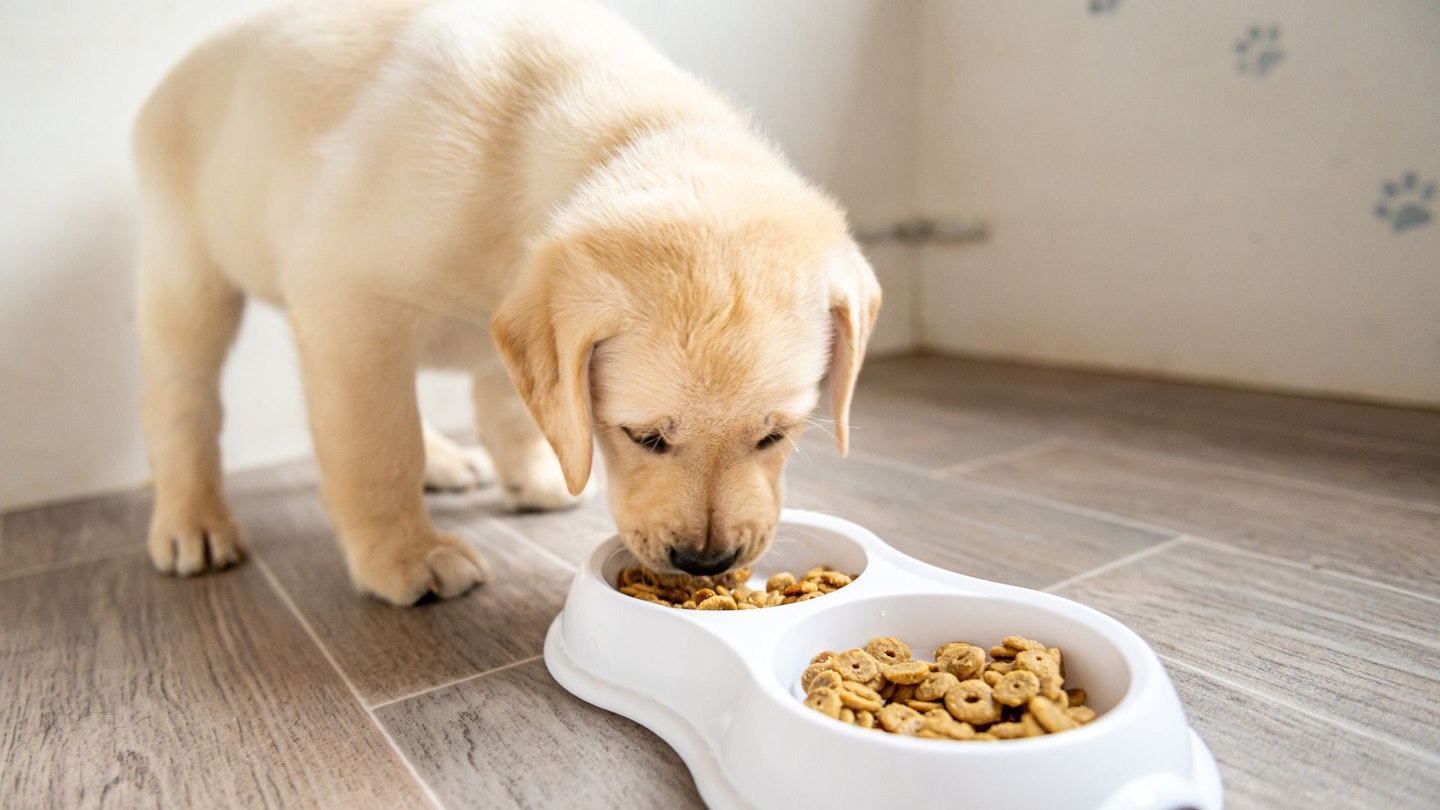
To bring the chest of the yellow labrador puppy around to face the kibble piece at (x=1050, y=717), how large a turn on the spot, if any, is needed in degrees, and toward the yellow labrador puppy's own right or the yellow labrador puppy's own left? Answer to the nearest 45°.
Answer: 0° — it already faces it

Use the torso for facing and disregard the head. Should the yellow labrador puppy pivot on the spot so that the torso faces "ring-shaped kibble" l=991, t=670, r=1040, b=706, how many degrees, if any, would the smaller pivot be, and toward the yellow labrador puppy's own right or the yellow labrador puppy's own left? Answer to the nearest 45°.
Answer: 0° — it already faces it

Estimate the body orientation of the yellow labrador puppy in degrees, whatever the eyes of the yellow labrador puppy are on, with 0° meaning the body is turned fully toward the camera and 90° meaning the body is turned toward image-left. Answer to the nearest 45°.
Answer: approximately 315°
